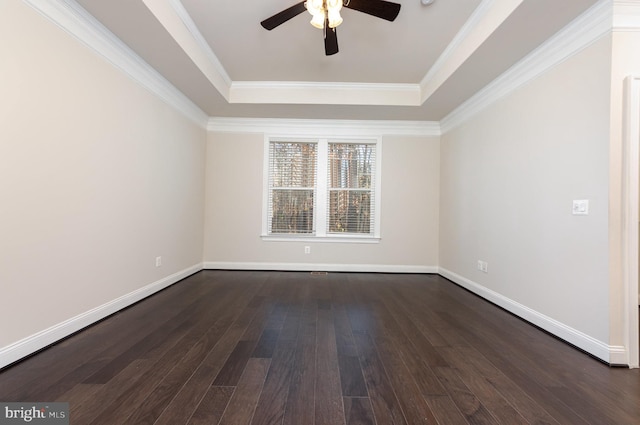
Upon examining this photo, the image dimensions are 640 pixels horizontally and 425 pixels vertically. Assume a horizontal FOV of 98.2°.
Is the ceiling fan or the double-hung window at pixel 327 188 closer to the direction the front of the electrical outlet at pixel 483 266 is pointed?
the ceiling fan

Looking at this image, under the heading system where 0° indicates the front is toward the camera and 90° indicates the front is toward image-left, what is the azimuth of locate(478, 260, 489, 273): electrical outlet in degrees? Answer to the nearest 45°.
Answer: approximately 45°

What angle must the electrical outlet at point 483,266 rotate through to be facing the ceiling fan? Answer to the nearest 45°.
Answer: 0° — it already faces it

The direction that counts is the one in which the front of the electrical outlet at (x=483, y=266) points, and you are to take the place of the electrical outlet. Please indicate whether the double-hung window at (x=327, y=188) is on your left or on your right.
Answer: on your right
